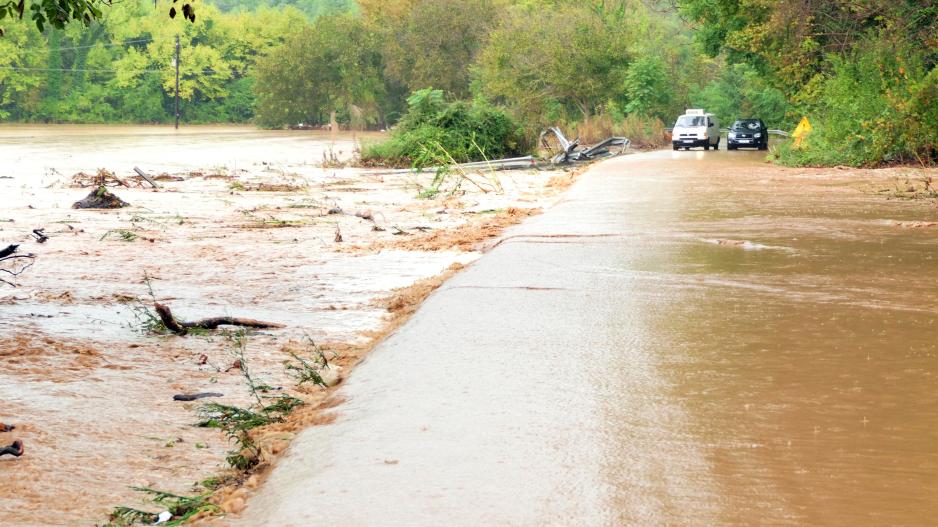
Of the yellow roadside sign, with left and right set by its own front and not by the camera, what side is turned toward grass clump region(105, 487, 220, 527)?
front

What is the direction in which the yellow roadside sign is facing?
toward the camera

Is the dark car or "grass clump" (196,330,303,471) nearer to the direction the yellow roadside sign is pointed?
the grass clump

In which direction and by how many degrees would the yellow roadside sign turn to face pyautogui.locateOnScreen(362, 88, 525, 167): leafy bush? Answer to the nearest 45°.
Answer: approximately 90° to its right

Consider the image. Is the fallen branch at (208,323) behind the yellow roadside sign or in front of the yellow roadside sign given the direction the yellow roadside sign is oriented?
in front

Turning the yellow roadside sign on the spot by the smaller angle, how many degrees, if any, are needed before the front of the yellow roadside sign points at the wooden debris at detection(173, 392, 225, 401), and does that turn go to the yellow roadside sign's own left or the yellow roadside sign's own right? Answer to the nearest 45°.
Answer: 0° — it already faces it

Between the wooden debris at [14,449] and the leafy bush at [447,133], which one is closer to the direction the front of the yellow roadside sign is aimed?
the wooden debris

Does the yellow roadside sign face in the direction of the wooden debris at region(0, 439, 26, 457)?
yes

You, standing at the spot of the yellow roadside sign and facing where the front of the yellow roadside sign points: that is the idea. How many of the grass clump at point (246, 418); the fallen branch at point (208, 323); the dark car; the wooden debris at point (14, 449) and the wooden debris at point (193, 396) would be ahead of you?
4

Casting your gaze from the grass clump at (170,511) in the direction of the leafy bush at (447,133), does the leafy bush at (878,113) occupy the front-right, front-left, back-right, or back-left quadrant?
front-right

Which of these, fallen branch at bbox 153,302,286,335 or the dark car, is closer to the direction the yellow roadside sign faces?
the fallen branch

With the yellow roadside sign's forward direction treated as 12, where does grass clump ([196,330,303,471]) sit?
The grass clump is roughly at 12 o'clock from the yellow roadside sign.
